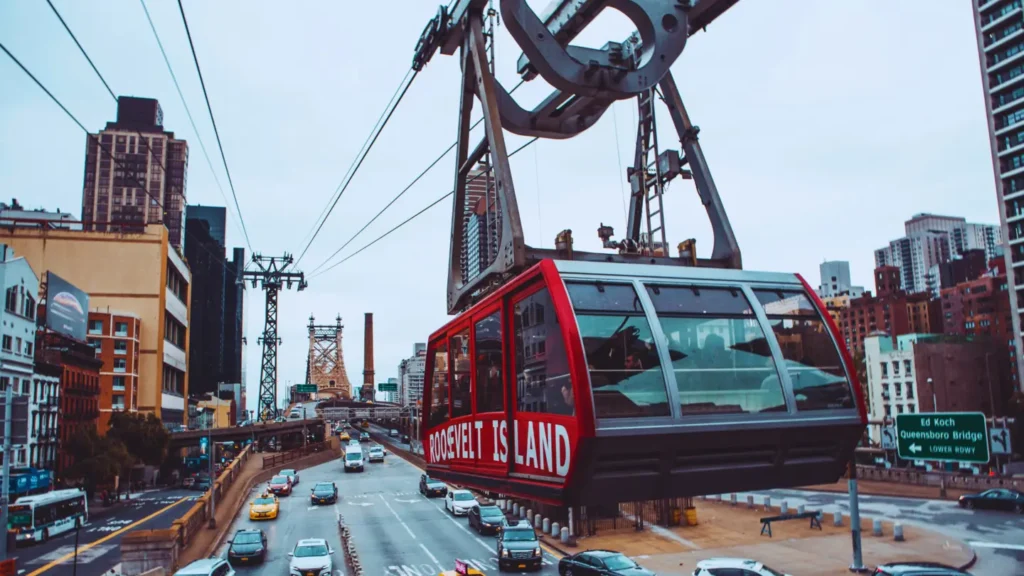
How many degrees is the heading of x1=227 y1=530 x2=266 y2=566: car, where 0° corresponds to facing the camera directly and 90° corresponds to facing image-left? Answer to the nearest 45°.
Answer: approximately 0°

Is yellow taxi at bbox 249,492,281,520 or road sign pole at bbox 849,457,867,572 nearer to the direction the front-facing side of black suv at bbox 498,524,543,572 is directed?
the road sign pole

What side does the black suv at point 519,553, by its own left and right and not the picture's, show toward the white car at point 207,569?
right

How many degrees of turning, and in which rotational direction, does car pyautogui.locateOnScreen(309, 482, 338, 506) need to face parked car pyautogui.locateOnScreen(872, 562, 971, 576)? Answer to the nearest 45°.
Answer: approximately 45° to its left

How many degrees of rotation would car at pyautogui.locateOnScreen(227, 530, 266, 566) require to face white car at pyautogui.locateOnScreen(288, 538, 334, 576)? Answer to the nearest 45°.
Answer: approximately 45° to its left

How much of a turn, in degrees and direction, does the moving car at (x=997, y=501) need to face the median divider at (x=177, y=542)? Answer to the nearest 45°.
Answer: approximately 45° to its left

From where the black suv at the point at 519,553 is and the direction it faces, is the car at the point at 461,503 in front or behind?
behind
